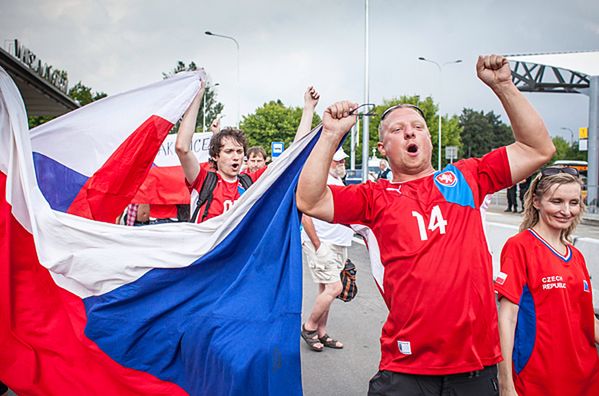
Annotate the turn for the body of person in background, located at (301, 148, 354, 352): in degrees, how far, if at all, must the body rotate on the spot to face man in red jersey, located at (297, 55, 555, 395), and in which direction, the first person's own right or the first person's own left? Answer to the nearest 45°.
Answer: approximately 45° to the first person's own right

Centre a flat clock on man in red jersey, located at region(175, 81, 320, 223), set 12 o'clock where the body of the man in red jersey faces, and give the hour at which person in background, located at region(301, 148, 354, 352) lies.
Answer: The person in background is roughly at 9 o'clock from the man in red jersey.

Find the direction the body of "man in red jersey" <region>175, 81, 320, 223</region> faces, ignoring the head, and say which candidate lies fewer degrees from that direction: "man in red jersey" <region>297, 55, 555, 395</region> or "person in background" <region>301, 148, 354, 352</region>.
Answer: the man in red jersey

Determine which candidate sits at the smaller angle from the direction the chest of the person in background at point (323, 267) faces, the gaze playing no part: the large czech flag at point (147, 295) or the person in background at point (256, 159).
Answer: the large czech flag

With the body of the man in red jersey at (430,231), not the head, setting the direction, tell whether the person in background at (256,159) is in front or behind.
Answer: behind

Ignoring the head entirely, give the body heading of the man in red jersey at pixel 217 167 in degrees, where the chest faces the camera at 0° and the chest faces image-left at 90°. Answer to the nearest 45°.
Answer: approximately 315°

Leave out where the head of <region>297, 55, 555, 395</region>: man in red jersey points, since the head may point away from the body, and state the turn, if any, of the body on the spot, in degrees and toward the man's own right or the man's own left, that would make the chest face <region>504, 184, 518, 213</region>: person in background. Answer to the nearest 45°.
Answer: approximately 180°
